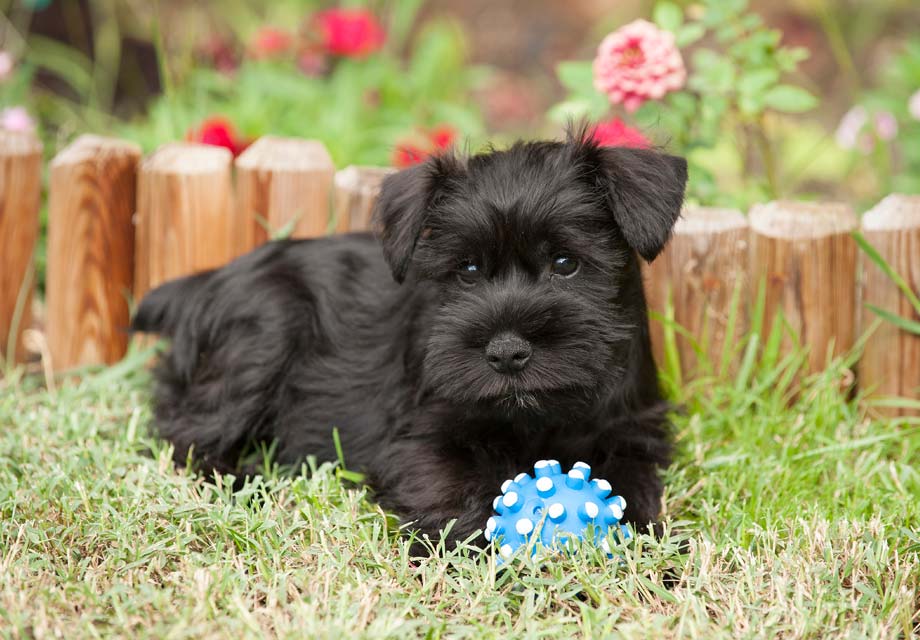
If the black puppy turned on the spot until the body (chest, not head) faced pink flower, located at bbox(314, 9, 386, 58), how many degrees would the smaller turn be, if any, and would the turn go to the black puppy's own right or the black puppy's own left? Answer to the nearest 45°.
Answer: approximately 135° to the black puppy's own left

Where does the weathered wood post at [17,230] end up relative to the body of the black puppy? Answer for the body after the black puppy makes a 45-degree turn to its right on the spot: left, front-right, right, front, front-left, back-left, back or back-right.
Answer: back-right

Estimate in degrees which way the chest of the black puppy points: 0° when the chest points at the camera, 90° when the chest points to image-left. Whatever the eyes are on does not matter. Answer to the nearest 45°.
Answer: approximately 315°

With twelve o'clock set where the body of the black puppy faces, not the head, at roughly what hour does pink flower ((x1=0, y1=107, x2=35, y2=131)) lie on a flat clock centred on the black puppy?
The pink flower is roughly at 6 o'clock from the black puppy.

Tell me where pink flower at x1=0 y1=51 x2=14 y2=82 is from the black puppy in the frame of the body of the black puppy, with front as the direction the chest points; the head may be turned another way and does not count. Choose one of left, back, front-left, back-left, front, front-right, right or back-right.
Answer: back

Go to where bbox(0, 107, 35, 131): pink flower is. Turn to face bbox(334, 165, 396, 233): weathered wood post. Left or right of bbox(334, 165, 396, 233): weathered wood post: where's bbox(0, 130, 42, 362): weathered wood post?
right

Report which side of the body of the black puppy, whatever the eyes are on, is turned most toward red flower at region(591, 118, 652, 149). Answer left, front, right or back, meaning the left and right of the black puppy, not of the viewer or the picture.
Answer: left

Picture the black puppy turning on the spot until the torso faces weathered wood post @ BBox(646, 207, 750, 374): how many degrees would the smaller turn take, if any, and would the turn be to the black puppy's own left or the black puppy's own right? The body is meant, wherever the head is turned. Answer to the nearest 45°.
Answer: approximately 90° to the black puppy's own left

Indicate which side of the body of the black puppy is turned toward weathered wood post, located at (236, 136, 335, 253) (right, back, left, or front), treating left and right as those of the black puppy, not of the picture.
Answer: back

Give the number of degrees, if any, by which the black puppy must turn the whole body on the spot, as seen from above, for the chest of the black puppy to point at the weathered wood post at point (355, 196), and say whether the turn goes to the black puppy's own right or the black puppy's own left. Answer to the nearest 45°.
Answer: approximately 135° to the black puppy's own left

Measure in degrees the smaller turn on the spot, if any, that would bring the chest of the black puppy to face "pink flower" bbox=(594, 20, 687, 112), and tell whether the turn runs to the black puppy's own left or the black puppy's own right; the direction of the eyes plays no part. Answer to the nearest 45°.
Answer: approximately 90° to the black puppy's own left
